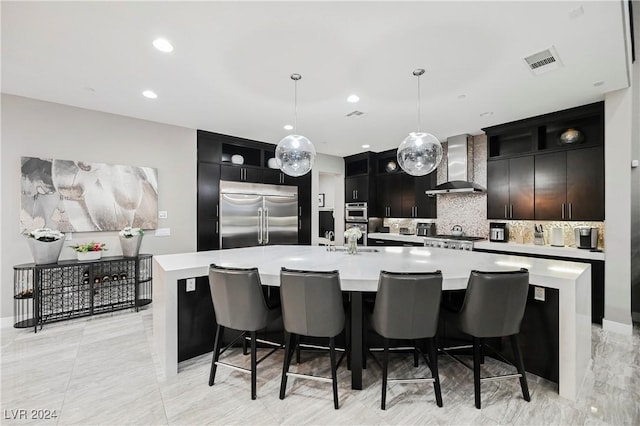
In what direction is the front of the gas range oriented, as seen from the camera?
facing the viewer and to the left of the viewer

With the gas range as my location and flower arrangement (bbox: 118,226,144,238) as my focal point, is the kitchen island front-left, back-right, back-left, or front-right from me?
front-left

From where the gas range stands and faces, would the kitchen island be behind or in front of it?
in front

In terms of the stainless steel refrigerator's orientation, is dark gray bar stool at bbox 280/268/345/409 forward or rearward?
forward

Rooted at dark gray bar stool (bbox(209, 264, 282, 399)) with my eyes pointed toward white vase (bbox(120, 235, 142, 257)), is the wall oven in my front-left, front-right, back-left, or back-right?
front-right

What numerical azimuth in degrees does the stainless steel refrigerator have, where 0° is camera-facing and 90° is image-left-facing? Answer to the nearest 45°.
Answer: approximately 315°

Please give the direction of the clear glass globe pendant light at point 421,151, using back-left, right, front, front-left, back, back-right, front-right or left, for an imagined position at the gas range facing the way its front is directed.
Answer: front-left

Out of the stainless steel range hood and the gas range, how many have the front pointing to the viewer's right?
0

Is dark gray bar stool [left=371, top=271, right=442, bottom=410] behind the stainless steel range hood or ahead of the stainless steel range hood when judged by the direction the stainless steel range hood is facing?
ahead

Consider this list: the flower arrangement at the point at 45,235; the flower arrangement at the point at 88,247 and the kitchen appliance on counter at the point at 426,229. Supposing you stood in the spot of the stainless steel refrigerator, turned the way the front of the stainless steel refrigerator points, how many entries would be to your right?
2

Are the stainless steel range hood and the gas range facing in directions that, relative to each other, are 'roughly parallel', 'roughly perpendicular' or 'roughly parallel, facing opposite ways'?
roughly parallel

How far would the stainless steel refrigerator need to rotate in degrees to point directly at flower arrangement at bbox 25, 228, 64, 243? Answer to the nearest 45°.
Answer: approximately 90° to its right

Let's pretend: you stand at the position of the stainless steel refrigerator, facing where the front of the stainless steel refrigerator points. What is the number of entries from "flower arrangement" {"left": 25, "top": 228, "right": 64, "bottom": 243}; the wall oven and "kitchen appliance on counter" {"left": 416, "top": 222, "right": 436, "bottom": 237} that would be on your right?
1
